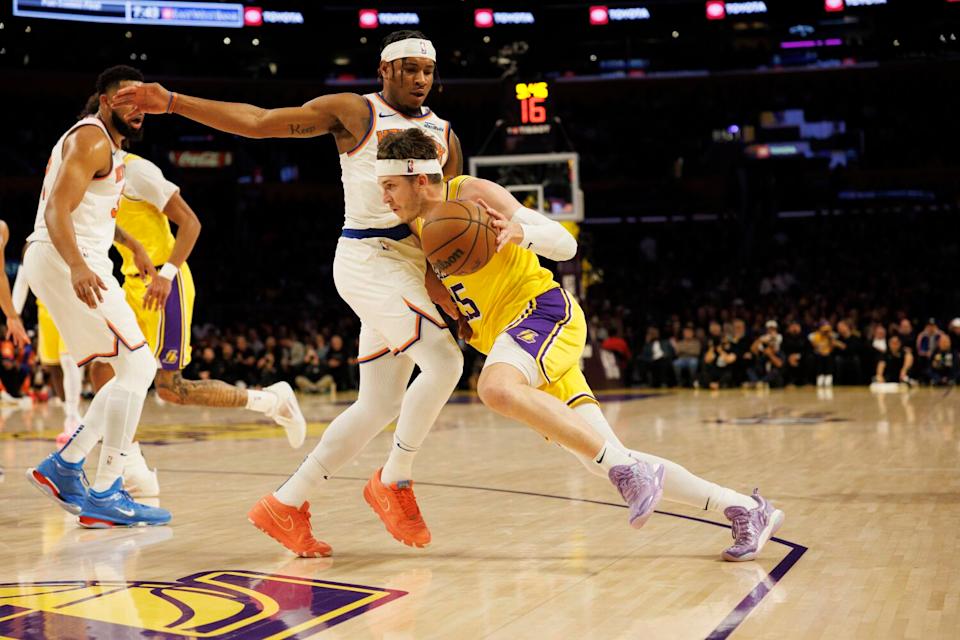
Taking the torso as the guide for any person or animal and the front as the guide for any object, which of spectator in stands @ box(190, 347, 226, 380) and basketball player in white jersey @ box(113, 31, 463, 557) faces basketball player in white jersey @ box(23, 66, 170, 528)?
the spectator in stands

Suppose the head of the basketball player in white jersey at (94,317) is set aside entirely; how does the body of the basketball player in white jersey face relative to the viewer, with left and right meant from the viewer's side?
facing to the right of the viewer

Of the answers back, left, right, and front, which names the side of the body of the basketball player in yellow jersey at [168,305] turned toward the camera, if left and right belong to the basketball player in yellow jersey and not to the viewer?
left

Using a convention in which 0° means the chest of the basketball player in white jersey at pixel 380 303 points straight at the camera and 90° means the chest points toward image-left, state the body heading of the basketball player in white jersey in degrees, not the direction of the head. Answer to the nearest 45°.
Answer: approximately 315°

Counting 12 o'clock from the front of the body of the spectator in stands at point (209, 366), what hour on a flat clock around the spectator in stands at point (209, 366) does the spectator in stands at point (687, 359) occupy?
the spectator in stands at point (687, 359) is roughly at 10 o'clock from the spectator in stands at point (209, 366).

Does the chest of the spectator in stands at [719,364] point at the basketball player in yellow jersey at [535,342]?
yes

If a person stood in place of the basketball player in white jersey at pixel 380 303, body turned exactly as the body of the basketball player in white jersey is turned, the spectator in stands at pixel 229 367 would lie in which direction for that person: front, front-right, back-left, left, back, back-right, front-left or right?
back-left

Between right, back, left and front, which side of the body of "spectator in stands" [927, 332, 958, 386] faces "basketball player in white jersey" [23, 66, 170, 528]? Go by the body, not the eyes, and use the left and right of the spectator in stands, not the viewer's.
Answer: front

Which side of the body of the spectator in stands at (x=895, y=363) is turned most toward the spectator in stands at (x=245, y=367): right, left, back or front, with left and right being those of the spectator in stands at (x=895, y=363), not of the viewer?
right

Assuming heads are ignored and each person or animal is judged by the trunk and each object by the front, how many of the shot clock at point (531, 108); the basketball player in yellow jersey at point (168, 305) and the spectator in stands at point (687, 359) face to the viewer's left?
1

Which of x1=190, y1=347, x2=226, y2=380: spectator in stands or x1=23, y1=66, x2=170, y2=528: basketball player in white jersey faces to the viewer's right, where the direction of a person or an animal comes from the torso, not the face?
the basketball player in white jersey

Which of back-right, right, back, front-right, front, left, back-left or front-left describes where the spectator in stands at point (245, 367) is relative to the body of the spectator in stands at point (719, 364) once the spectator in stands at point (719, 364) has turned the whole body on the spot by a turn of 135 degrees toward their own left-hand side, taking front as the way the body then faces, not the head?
back-left

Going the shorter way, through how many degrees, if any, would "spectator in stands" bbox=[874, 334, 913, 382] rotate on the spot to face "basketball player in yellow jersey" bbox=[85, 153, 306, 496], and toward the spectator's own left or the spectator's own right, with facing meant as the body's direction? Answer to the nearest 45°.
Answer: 0° — they already face them
